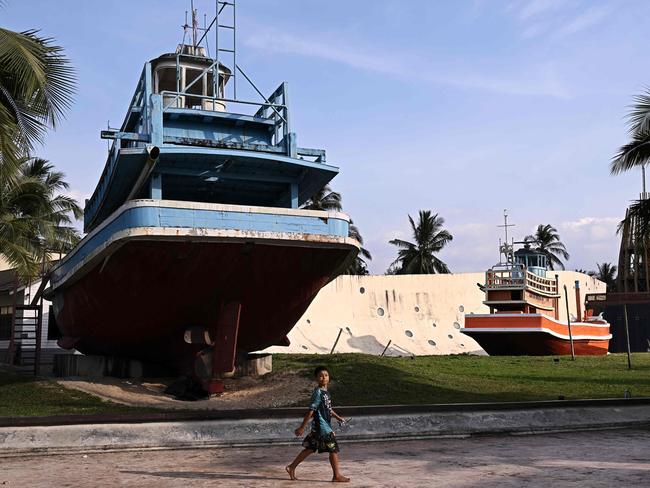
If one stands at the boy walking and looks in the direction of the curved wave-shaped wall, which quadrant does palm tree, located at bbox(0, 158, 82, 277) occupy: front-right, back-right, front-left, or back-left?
front-left

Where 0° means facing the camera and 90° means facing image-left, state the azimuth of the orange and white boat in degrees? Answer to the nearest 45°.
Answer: approximately 225°

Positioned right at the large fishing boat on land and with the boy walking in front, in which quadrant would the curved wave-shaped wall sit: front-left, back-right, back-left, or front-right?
back-left

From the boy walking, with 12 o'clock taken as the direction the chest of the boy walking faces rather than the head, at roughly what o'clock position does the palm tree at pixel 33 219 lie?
The palm tree is roughly at 8 o'clock from the boy walking.

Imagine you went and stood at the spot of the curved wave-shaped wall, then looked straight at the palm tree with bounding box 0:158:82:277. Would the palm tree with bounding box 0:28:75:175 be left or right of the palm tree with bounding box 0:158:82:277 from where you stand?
left

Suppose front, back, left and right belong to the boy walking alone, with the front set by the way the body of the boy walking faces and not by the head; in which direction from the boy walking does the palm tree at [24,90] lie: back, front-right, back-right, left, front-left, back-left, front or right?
back-left

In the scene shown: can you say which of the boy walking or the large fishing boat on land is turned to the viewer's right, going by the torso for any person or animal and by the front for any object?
the boy walking

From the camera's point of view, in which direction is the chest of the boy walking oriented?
to the viewer's right

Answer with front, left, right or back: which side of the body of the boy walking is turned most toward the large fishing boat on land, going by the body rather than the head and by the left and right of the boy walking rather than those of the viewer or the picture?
left

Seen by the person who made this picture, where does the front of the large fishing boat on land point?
facing away from the viewer and to the left of the viewer
